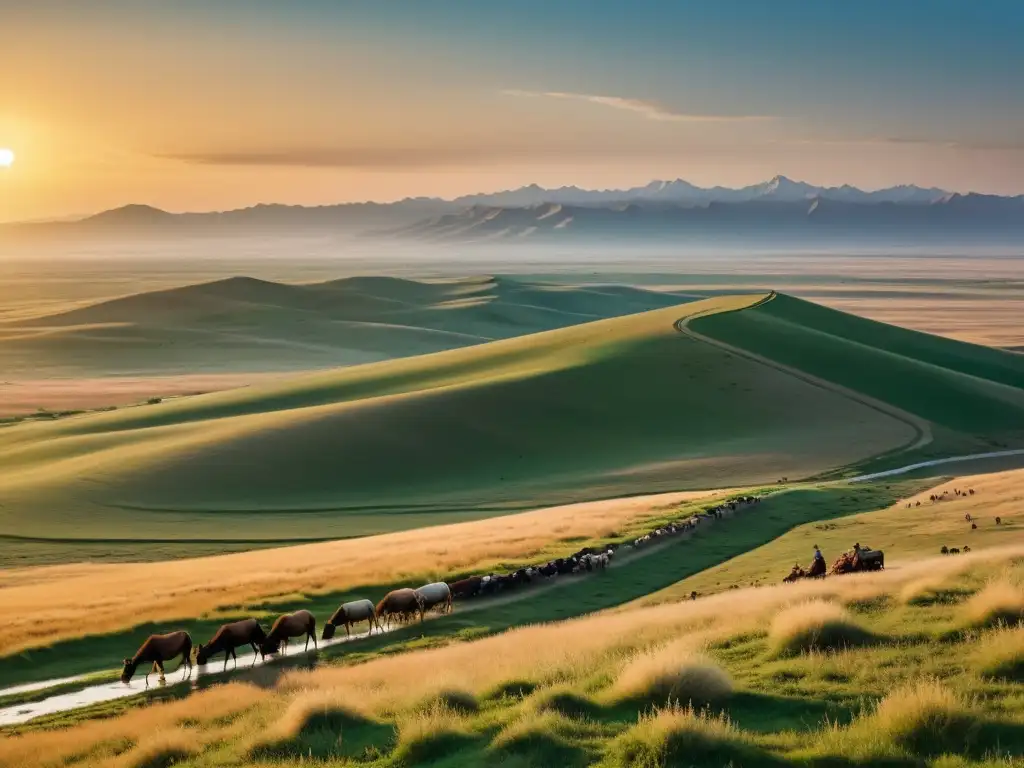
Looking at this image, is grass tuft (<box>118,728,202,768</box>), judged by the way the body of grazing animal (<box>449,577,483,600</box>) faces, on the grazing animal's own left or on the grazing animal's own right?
on the grazing animal's own left

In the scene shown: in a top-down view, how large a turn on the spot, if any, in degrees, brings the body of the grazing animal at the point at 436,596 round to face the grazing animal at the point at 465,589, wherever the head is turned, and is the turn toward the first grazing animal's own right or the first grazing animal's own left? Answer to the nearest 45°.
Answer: approximately 135° to the first grazing animal's own right

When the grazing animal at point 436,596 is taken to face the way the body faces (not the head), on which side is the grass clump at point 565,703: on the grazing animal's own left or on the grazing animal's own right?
on the grazing animal's own left

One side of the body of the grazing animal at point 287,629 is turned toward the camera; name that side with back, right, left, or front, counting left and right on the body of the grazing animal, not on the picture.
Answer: left

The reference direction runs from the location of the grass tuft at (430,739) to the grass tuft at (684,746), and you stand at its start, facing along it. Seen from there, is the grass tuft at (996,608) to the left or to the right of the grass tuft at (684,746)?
left

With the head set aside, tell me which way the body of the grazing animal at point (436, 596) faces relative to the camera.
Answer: to the viewer's left

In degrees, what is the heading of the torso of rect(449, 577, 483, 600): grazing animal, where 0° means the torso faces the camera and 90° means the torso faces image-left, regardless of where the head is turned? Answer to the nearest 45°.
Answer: approximately 90°

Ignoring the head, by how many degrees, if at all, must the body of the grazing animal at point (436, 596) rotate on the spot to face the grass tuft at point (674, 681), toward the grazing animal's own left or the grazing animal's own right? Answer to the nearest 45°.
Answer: approximately 90° to the grazing animal's own left

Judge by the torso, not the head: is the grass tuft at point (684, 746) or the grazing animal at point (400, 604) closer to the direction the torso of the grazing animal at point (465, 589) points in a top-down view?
the grazing animal

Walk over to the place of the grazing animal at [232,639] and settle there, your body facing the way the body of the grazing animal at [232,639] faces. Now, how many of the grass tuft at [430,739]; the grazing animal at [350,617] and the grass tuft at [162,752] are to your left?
2

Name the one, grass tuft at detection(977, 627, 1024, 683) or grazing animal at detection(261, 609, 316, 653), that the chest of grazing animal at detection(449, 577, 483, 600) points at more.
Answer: the grazing animal

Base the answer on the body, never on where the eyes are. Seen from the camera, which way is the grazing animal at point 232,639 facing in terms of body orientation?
to the viewer's left

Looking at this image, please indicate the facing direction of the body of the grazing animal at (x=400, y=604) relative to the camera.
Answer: to the viewer's left
